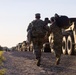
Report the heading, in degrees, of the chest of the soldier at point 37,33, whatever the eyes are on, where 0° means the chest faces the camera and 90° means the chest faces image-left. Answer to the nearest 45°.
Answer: approximately 180°
